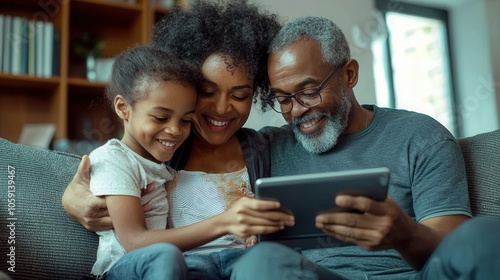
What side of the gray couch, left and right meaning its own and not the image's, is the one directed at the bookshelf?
back

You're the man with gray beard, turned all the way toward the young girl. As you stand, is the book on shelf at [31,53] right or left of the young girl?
right

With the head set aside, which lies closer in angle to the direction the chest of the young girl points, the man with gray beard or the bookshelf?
the man with gray beard

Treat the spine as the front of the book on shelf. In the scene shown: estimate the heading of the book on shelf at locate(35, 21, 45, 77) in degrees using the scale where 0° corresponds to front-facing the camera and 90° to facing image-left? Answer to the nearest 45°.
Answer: approximately 0°

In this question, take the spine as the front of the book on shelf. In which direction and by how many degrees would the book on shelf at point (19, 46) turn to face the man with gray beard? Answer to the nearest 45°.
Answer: approximately 45° to its left

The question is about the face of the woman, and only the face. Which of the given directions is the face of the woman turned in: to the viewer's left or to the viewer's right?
to the viewer's right

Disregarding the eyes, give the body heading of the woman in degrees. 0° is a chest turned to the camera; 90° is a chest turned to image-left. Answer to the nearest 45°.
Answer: approximately 0°

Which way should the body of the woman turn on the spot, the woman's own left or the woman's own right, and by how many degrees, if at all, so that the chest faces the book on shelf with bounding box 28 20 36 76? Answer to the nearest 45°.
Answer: approximately 135° to the woman's own right
